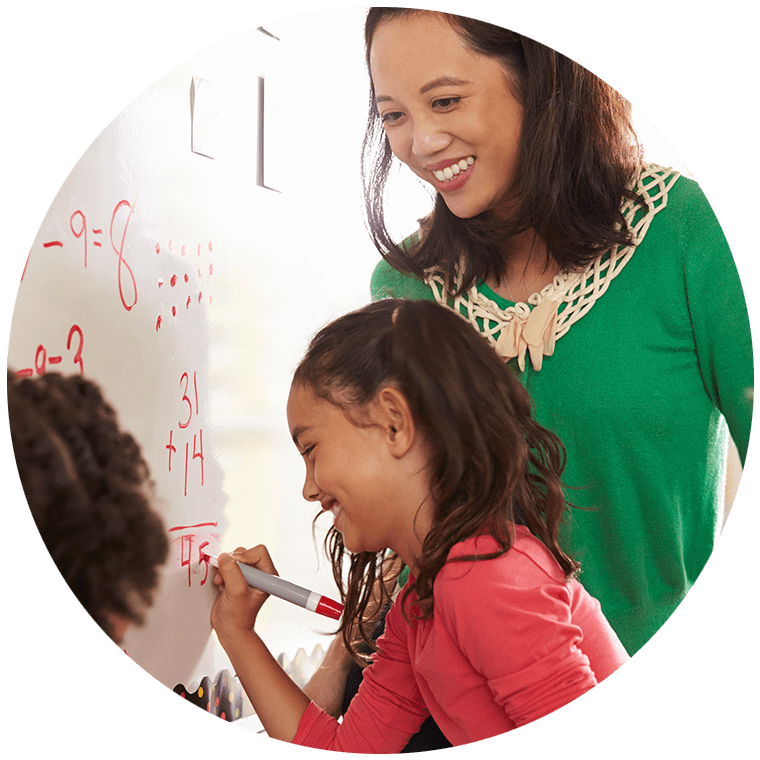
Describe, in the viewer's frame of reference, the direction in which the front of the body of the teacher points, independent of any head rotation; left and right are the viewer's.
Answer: facing the viewer and to the left of the viewer

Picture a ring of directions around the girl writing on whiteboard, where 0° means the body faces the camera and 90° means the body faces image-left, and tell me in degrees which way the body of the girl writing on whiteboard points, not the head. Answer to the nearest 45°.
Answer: approximately 90°

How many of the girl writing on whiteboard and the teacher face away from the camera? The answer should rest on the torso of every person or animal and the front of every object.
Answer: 0

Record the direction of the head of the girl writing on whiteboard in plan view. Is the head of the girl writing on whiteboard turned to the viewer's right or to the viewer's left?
to the viewer's left
